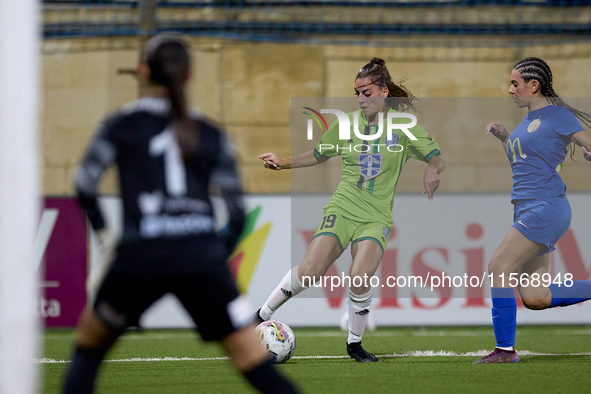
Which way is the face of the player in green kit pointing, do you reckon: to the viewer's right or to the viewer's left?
to the viewer's left

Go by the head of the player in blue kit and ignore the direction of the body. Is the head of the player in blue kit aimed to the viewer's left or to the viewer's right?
to the viewer's left

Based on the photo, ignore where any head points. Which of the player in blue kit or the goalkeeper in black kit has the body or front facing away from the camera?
the goalkeeper in black kit

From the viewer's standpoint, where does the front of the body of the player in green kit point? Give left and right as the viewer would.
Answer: facing the viewer

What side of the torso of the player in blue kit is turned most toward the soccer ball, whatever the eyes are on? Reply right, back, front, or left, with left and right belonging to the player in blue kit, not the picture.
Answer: front

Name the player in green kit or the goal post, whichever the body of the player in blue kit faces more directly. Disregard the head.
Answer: the player in green kit

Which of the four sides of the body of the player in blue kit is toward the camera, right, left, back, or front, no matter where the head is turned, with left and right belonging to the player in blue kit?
left

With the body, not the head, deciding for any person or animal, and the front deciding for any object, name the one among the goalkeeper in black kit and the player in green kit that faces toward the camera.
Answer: the player in green kit

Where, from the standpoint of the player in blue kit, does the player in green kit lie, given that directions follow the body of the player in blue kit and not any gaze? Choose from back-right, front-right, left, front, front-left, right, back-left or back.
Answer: front

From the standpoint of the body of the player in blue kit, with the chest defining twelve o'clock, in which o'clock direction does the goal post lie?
The goal post is roughly at 10 o'clock from the player in blue kit.

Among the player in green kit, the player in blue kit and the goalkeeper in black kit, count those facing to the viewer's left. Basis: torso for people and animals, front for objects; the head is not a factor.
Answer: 1

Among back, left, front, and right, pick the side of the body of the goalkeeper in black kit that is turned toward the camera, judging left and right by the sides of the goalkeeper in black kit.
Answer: back

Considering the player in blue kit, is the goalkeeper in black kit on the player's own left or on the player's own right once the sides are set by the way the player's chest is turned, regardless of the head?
on the player's own left
